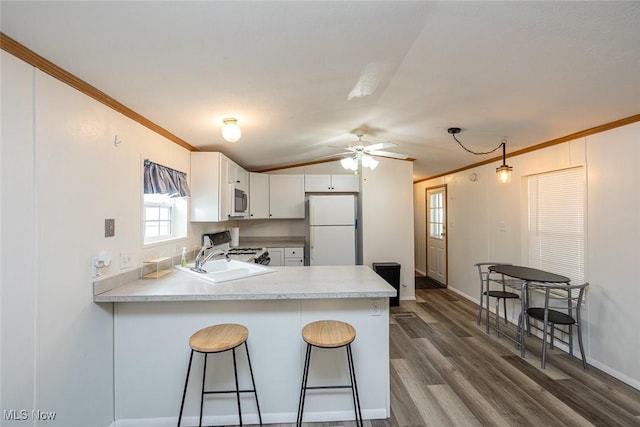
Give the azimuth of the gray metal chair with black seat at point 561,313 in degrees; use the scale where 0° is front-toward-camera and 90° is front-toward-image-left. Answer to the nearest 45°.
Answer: approximately 135°

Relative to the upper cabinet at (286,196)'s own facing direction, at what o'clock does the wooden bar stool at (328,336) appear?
The wooden bar stool is roughly at 12 o'clock from the upper cabinet.

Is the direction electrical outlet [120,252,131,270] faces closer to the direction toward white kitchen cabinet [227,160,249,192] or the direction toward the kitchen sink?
the kitchen sink

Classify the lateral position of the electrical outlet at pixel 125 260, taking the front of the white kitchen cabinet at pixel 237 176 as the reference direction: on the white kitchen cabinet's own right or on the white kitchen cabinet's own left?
on the white kitchen cabinet's own right

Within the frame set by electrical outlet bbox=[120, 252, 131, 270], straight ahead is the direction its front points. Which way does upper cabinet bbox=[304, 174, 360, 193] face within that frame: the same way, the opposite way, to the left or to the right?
to the right

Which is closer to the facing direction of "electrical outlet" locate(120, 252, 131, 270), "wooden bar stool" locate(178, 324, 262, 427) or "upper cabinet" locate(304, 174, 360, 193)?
the wooden bar stool
